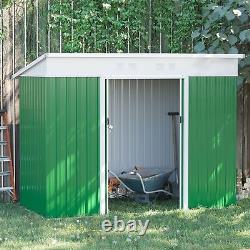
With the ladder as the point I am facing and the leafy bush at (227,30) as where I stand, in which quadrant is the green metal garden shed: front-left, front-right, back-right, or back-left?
front-left

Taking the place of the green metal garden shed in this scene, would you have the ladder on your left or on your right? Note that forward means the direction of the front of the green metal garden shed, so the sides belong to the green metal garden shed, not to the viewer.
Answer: on your right

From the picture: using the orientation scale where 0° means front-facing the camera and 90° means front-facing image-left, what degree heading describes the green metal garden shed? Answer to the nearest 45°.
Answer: approximately 0°

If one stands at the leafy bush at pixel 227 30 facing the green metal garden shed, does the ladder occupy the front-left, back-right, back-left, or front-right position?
front-right

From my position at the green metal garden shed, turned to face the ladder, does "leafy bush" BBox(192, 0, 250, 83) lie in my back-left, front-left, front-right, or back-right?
back-right

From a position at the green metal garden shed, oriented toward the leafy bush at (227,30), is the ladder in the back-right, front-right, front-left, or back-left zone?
back-left

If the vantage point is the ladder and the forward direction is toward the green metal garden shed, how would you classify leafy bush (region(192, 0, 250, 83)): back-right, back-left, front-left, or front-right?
front-left
